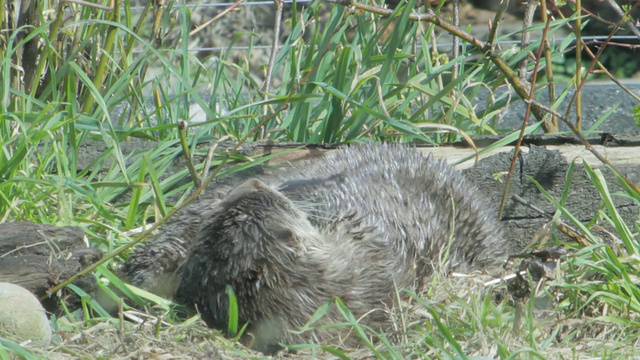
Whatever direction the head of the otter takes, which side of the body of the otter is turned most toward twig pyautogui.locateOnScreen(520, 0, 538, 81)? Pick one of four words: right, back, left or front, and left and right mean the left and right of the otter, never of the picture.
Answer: back

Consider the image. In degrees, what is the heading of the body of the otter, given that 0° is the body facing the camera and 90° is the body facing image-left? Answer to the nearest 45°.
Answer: approximately 45°

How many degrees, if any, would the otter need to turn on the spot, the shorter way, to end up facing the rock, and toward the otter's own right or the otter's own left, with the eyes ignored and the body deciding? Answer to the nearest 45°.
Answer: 0° — it already faces it
